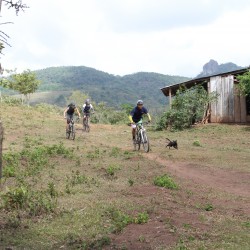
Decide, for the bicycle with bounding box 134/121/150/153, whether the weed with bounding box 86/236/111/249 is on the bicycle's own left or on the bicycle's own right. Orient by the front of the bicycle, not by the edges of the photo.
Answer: on the bicycle's own right

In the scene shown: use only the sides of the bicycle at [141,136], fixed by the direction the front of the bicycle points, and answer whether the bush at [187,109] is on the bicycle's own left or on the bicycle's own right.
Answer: on the bicycle's own left

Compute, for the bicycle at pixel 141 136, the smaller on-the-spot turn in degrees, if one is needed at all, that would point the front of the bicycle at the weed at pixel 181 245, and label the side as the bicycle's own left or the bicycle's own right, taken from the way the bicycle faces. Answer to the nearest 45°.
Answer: approximately 45° to the bicycle's own right

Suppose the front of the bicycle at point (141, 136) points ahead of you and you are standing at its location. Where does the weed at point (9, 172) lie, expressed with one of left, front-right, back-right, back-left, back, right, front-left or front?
right

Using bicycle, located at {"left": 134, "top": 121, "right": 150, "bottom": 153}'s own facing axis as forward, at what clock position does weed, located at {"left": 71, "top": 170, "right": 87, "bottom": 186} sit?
The weed is roughly at 2 o'clock from the bicycle.

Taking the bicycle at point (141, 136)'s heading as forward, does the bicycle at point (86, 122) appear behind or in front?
behind

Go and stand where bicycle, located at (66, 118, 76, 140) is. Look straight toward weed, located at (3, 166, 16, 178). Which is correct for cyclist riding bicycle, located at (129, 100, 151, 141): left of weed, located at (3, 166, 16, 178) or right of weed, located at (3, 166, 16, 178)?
left

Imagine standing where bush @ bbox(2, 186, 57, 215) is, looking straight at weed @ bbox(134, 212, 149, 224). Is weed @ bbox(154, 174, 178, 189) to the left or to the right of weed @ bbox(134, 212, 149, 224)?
left

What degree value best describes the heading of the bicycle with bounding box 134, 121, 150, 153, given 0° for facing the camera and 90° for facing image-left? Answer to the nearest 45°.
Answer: approximately 315°

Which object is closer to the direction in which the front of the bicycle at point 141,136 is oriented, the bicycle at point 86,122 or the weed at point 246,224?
the weed

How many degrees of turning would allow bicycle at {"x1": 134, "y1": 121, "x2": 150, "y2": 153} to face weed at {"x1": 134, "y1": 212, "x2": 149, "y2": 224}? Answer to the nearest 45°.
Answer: approximately 45° to its right
